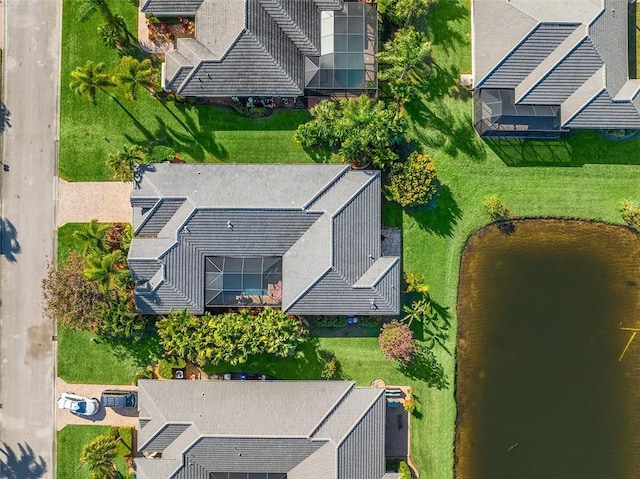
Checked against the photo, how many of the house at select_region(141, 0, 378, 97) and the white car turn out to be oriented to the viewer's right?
1

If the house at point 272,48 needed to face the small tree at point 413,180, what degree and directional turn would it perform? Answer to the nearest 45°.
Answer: approximately 180°

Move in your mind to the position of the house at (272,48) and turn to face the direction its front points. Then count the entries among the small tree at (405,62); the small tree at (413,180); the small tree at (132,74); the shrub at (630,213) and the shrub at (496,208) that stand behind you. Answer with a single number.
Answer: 4

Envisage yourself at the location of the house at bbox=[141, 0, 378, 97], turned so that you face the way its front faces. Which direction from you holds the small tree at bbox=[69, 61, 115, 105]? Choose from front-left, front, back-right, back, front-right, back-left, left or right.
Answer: front

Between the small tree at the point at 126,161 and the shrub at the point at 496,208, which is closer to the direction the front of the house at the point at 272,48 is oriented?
the small tree

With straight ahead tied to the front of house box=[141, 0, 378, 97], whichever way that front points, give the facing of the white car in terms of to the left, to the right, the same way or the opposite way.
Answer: the opposite way

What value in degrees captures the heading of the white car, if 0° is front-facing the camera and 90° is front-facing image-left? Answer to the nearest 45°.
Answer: approximately 270°
